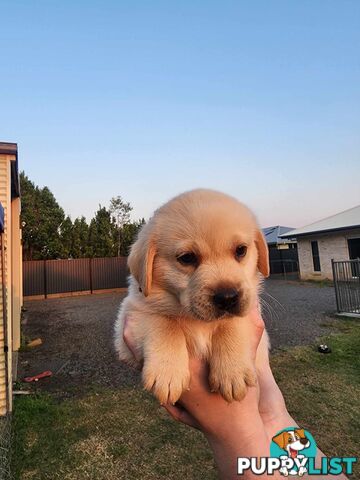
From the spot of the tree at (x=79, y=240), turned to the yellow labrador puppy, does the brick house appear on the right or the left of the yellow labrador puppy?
left

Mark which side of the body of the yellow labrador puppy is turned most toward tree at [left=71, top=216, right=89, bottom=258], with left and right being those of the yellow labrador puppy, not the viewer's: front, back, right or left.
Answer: back

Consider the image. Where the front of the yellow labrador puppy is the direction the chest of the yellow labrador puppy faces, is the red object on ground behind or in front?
behind

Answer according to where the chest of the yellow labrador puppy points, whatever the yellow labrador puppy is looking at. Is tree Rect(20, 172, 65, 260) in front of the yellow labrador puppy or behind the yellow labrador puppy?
behind

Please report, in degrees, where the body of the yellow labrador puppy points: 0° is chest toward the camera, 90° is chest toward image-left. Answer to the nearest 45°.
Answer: approximately 0°

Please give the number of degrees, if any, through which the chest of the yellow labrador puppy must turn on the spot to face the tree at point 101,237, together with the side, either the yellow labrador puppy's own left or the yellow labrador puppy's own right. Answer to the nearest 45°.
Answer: approximately 180°

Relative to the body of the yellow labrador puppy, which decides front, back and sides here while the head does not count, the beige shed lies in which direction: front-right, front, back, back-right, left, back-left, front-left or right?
back-right

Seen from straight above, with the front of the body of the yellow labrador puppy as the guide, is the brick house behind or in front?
behind

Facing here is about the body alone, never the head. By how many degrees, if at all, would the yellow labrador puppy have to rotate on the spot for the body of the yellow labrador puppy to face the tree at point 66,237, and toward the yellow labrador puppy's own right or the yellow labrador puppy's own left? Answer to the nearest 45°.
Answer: approximately 135° to the yellow labrador puppy's own right
